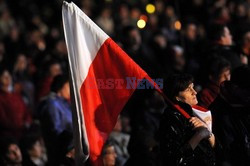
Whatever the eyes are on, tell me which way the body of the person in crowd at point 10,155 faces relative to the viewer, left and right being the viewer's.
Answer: facing the viewer and to the right of the viewer
